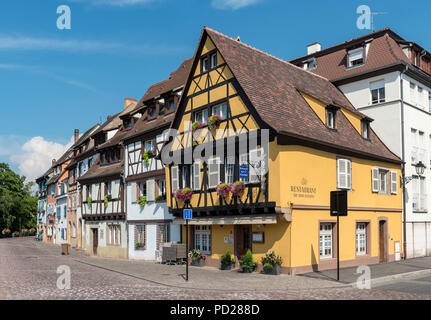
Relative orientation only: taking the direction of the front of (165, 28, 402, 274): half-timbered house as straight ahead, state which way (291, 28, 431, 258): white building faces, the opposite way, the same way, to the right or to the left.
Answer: to the left

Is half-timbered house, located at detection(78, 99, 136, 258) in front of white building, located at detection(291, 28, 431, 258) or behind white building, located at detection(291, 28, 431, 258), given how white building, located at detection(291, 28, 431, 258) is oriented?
behind

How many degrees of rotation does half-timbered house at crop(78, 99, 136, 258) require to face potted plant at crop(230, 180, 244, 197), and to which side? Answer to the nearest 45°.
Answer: approximately 45° to its left

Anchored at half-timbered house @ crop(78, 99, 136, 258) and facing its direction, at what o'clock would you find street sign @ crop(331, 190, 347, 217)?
The street sign is roughly at 10 o'clock from the half-timbered house.

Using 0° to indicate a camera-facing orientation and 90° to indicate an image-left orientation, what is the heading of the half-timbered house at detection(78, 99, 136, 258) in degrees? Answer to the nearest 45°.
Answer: approximately 45°

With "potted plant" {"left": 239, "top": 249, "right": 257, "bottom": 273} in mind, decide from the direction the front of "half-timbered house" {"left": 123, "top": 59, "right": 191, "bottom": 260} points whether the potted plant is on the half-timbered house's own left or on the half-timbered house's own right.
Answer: on the half-timbered house's own left

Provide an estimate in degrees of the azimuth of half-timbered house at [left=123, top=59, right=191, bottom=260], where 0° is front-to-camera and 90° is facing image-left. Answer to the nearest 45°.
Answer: approximately 45°

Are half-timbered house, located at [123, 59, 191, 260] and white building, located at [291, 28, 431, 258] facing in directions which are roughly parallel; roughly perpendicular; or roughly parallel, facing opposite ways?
roughly perpendicular

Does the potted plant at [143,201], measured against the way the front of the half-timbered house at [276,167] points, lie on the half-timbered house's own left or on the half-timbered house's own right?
on the half-timbered house's own right
